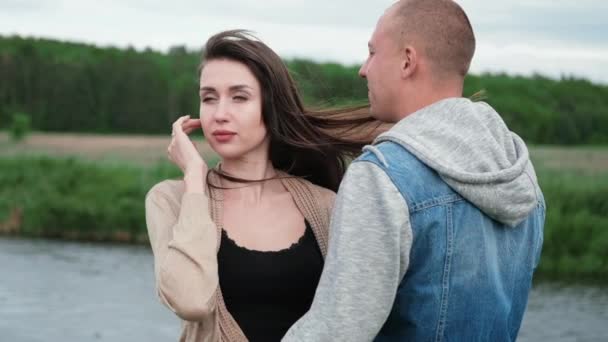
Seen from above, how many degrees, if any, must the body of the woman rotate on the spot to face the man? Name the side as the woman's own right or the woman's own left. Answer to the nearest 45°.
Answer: approximately 45° to the woman's own left

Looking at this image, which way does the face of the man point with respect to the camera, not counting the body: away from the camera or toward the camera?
away from the camera

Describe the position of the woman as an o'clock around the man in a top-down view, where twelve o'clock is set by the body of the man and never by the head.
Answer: The woman is roughly at 12 o'clock from the man.

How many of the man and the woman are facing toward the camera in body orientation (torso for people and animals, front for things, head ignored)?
1

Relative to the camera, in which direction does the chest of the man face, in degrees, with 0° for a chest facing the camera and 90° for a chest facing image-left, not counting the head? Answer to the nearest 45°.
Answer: approximately 135°

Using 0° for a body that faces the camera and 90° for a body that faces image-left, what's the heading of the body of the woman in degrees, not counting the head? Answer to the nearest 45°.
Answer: approximately 0°
